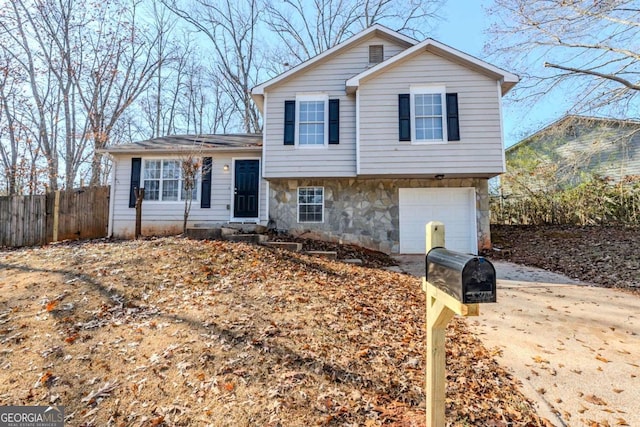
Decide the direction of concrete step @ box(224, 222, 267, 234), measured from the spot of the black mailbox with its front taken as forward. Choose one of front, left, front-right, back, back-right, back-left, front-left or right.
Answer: back

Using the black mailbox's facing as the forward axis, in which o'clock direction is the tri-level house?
The tri-level house is roughly at 7 o'clock from the black mailbox.

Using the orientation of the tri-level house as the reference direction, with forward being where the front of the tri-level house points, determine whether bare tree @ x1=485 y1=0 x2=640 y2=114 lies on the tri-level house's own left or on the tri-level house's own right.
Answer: on the tri-level house's own left

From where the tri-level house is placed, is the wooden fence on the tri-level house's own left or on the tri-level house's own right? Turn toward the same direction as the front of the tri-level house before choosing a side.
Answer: on the tri-level house's own right

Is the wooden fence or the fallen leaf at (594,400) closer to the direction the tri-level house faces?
the fallen leaf

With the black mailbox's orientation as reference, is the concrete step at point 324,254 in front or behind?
behind

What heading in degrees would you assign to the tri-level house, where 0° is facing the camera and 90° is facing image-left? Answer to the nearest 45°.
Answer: approximately 0°

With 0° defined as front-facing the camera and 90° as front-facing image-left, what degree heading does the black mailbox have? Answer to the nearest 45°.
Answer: approximately 315°

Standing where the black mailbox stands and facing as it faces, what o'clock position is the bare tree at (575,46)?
The bare tree is roughly at 8 o'clock from the black mailbox.
